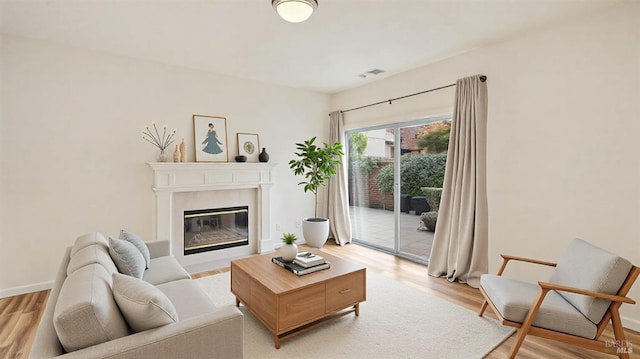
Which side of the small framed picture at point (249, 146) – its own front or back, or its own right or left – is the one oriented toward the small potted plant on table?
front

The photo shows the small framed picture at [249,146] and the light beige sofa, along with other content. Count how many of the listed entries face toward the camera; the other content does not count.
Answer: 1

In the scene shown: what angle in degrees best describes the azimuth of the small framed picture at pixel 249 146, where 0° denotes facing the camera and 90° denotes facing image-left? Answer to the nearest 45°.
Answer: approximately 0°

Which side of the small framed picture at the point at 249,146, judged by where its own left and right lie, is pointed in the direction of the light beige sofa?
front

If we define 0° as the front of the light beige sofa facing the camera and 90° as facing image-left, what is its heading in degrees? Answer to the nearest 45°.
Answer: approximately 270°

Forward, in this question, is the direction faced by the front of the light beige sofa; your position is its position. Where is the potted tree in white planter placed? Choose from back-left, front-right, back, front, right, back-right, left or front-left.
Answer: front-left

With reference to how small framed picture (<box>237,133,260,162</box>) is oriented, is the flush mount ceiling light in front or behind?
in front

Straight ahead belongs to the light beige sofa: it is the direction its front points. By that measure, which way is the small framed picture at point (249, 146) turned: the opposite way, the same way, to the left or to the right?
to the right

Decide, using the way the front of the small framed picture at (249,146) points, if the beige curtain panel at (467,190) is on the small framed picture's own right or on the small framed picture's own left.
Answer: on the small framed picture's own left

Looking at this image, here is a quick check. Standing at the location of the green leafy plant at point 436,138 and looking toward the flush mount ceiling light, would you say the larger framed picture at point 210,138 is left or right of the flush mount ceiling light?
right

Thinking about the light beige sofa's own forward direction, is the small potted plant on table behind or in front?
in front
